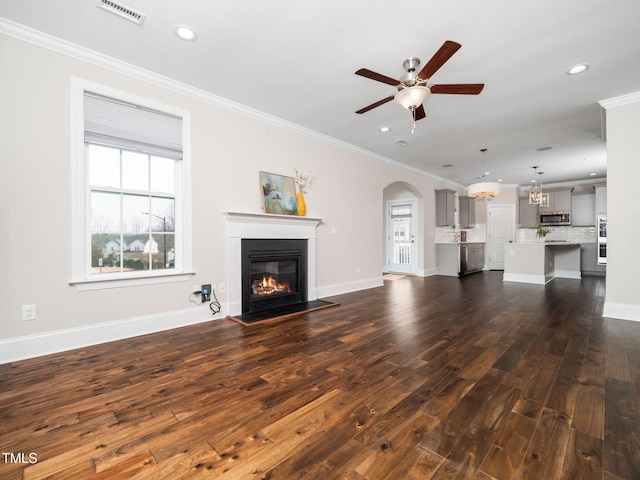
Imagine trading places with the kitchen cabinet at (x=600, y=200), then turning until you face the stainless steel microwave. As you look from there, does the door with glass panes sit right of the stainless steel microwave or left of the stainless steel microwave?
left

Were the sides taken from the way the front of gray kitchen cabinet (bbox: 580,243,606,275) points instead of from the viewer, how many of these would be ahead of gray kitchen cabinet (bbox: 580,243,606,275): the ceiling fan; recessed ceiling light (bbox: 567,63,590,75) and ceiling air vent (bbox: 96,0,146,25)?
3

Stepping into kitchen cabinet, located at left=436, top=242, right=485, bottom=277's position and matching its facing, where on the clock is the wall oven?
The wall oven is roughly at 10 o'clock from the kitchen cabinet.

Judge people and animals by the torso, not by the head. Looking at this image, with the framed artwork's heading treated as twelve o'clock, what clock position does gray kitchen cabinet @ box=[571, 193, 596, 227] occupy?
The gray kitchen cabinet is roughly at 10 o'clock from the framed artwork.

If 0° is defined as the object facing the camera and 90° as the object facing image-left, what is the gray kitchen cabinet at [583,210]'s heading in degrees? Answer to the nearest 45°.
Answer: approximately 0°

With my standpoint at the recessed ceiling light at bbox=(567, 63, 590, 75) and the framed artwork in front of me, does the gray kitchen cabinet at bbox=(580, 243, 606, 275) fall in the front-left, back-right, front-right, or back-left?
back-right

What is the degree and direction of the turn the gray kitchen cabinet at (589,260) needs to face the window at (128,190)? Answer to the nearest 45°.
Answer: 0° — it already faces it

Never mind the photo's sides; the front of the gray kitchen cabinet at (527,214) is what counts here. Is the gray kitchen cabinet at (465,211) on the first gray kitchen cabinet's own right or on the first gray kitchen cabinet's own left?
on the first gray kitchen cabinet's own right
